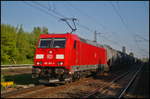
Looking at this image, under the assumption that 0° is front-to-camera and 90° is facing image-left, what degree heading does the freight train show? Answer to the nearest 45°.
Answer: approximately 45°
